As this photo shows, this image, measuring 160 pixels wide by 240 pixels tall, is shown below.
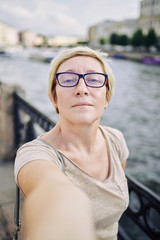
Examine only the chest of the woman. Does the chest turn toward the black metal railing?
no

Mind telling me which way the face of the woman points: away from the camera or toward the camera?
toward the camera

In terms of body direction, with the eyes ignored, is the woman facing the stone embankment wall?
no

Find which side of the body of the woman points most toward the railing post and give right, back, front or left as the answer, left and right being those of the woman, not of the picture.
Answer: back
